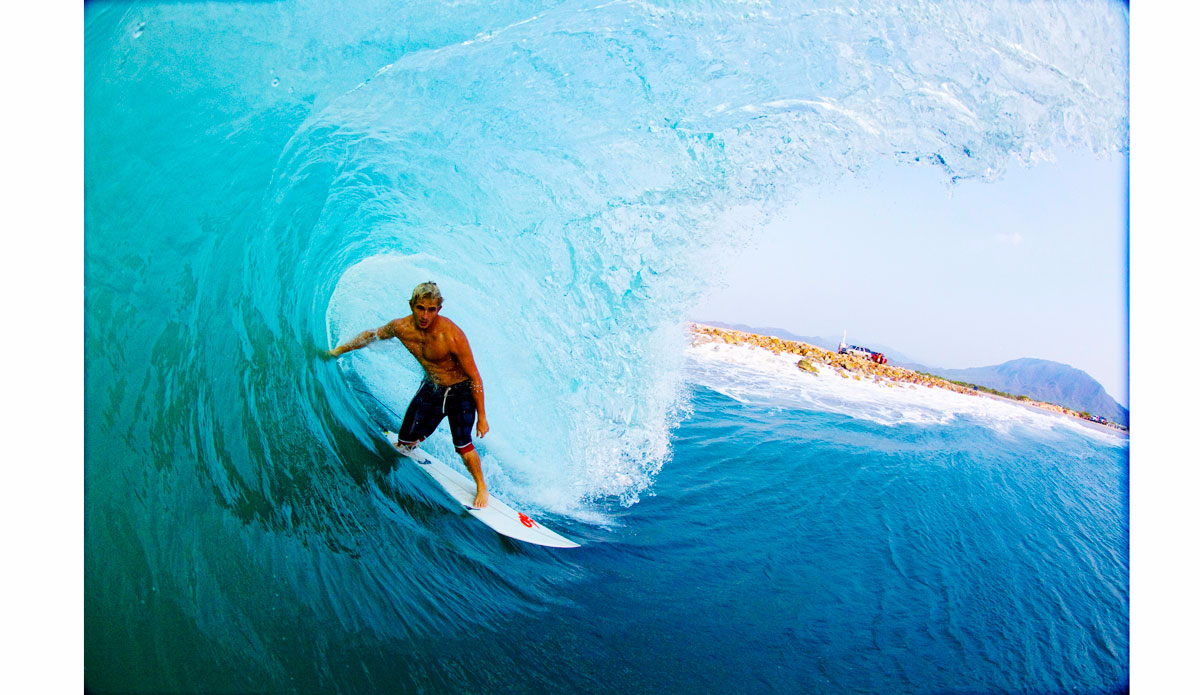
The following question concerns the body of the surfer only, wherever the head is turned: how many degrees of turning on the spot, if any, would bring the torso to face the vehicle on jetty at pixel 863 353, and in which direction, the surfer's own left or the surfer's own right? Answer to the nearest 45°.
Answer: approximately 135° to the surfer's own left

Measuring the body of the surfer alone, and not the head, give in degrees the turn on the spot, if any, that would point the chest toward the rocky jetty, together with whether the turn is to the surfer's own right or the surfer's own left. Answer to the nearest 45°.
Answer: approximately 135° to the surfer's own left

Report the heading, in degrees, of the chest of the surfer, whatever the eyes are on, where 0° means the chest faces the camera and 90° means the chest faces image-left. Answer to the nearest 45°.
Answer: approximately 0°
